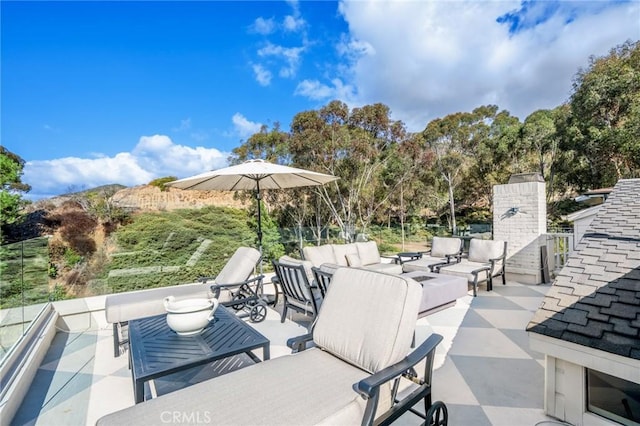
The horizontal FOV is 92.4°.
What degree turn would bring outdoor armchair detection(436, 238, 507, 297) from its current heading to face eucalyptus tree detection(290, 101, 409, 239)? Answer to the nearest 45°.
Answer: approximately 90° to its right

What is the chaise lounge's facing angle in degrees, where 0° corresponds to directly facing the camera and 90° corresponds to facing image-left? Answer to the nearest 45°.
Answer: approximately 45°

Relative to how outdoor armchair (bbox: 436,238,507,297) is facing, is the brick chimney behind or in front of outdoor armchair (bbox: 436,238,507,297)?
behind

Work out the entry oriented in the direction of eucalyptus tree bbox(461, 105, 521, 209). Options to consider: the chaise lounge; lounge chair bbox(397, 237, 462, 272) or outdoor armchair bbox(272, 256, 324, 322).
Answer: the outdoor armchair

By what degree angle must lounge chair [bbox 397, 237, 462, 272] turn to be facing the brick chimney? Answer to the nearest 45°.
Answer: approximately 135° to its left

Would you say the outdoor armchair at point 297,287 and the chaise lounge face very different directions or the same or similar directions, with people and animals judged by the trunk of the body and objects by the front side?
very different directions

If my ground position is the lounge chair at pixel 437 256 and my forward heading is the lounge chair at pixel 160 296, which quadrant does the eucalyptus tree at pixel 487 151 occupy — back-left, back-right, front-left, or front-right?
back-right

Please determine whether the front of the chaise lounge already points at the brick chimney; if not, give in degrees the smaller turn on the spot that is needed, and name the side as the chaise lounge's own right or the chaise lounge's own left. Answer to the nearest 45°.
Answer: approximately 180°

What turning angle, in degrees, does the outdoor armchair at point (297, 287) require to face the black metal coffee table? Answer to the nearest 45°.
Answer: approximately 180°

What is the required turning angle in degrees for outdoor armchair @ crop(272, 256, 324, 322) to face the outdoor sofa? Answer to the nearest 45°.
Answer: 0° — it already faces it

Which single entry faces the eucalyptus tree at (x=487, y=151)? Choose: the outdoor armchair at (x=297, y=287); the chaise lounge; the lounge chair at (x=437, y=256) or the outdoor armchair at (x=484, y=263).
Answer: the outdoor armchair at (x=297, y=287)

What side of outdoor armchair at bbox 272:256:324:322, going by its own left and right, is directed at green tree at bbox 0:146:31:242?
left
